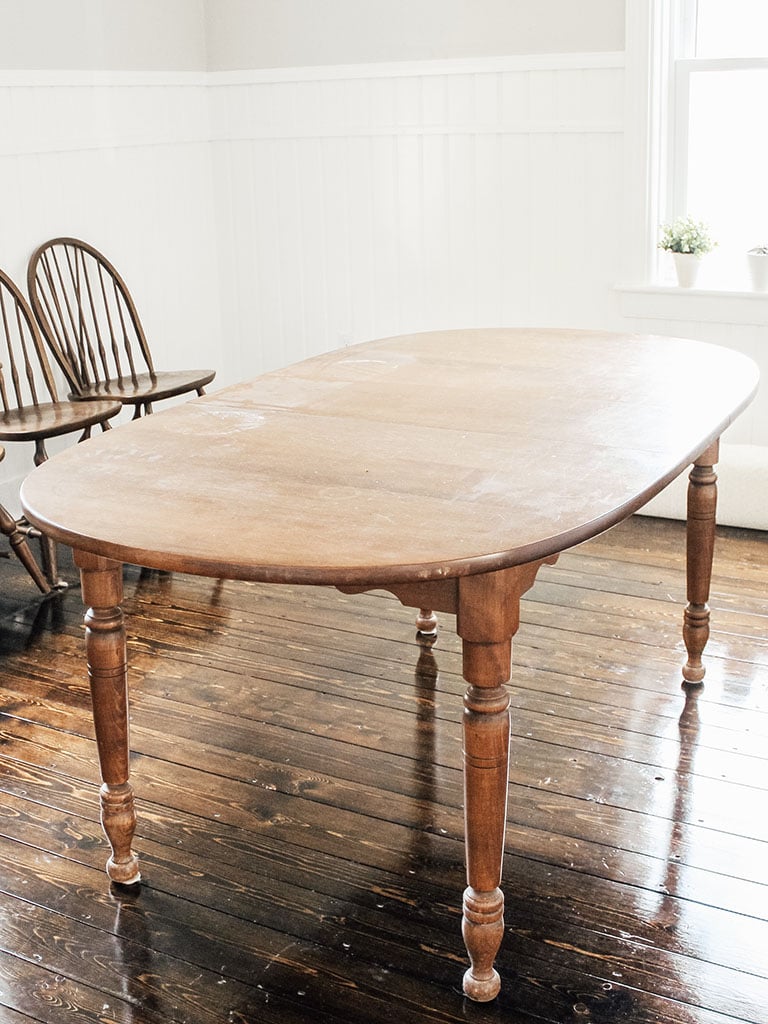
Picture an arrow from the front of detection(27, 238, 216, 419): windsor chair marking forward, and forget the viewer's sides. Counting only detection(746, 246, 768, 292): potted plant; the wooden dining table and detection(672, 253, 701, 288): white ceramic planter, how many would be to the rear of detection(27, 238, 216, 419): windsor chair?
0

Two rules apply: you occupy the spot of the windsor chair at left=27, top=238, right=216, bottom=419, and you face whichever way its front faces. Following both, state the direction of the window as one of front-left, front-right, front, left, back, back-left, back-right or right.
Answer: front-left

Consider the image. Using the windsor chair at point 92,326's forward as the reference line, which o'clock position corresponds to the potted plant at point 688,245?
The potted plant is roughly at 11 o'clock from the windsor chair.

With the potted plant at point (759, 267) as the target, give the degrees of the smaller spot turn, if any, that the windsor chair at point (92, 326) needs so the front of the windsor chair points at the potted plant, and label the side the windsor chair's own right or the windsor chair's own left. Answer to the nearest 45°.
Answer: approximately 45° to the windsor chair's own left

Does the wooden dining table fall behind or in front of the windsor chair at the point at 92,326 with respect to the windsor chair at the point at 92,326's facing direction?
in front

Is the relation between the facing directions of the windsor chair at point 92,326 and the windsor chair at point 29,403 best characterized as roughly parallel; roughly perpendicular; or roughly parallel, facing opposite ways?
roughly parallel

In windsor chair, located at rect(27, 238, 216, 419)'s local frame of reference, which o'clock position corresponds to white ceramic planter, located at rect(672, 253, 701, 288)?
The white ceramic planter is roughly at 11 o'clock from the windsor chair.

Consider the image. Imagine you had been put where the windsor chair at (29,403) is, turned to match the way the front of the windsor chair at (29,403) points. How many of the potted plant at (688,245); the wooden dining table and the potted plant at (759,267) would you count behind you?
0

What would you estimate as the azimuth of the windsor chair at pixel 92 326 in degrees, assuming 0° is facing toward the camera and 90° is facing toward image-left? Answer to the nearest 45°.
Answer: approximately 315°

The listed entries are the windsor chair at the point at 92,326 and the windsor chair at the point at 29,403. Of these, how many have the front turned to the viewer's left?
0

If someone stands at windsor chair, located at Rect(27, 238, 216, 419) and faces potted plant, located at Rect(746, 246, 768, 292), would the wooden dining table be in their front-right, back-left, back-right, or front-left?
front-right

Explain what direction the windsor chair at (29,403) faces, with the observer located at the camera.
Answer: facing the viewer and to the right of the viewer

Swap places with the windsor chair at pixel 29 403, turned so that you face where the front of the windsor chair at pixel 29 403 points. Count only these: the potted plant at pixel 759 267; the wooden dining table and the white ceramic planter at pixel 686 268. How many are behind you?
0
